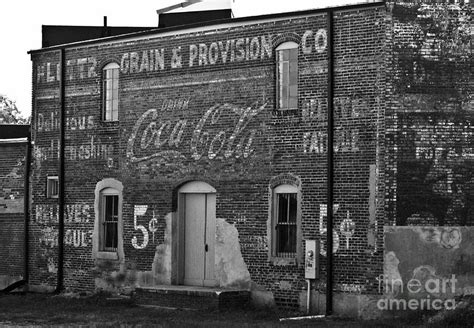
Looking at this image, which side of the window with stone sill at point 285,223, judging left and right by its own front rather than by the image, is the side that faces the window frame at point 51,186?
right

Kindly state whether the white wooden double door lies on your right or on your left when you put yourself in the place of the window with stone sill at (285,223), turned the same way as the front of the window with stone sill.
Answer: on your right

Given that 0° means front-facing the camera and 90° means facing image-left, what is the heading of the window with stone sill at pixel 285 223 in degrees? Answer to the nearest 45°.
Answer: approximately 45°

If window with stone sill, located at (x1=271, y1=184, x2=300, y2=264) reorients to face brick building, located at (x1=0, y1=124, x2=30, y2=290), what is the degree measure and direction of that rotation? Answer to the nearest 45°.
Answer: approximately 90° to its right

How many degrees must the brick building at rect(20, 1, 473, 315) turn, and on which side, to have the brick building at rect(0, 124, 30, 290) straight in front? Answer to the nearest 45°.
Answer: approximately 90° to its right
